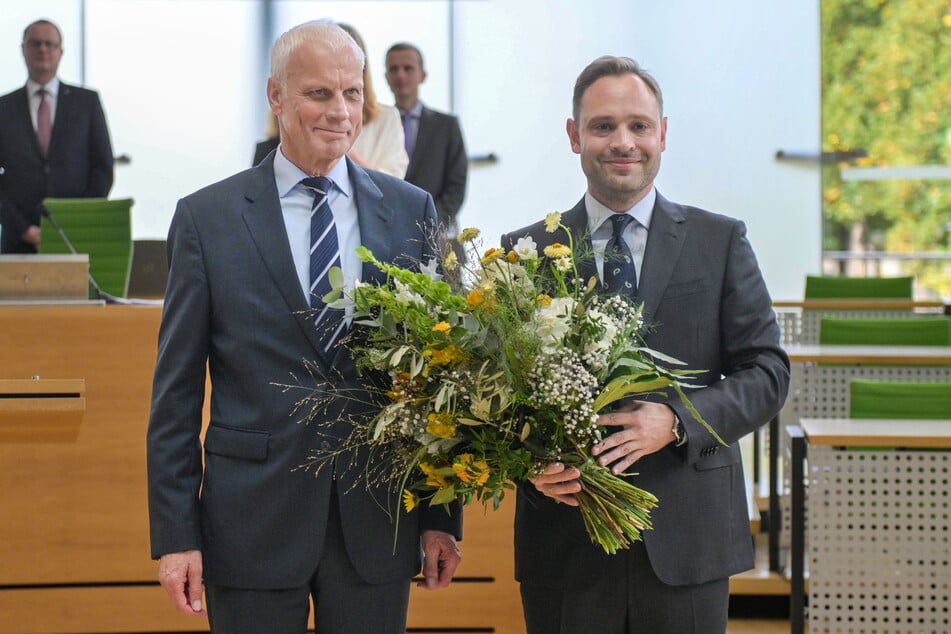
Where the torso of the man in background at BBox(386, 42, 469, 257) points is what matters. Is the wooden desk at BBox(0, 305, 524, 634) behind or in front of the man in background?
in front

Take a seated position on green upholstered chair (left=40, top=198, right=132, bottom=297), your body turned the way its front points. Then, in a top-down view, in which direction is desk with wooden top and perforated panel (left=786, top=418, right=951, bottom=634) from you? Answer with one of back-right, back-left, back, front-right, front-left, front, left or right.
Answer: front-left

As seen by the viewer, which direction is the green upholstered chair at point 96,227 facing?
toward the camera

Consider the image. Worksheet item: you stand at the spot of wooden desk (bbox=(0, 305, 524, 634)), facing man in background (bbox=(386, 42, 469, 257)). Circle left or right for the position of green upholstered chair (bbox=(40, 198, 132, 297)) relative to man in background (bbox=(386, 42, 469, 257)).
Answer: left

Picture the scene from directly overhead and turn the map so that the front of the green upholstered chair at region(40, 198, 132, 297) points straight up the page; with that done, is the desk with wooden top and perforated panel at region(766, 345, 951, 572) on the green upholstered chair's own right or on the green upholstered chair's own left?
on the green upholstered chair's own left

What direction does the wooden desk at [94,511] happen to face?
toward the camera

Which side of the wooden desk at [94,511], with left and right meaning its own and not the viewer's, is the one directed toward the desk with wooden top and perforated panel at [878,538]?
left

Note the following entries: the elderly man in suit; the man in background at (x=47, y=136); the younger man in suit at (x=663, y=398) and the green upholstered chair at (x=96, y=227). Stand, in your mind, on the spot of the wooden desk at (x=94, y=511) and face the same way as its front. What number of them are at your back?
2

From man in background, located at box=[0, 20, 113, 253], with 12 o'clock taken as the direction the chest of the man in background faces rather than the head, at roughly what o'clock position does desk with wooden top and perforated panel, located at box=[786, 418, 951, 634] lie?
The desk with wooden top and perforated panel is roughly at 11 o'clock from the man in background.

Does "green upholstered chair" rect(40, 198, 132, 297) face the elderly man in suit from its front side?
yes

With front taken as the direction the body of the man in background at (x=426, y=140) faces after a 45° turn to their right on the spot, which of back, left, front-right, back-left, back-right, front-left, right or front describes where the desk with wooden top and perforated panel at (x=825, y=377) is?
back-left

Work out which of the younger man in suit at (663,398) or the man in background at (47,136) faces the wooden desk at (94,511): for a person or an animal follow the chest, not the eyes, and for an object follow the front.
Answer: the man in background

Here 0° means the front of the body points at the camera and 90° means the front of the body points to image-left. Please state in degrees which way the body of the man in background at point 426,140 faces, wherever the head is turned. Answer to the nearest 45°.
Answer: approximately 45°

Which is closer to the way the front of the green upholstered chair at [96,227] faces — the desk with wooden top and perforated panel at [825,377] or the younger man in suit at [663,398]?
the younger man in suit
